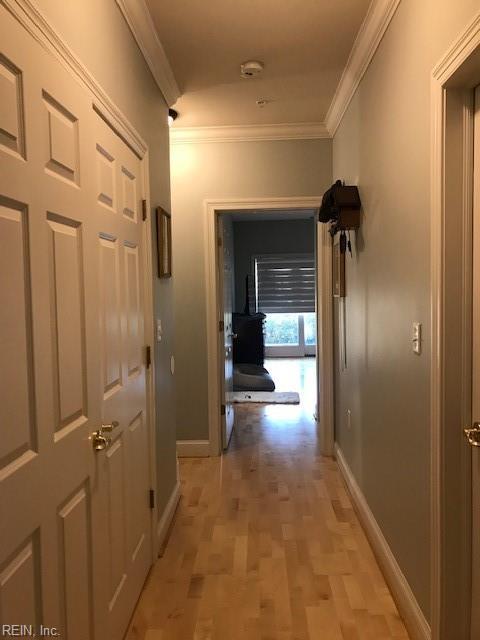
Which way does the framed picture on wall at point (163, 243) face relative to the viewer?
to the viewer's right

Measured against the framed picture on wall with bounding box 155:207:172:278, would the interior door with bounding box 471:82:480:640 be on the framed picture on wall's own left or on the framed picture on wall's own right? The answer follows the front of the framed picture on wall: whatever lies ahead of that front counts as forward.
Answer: on the framed picture on wall's own right

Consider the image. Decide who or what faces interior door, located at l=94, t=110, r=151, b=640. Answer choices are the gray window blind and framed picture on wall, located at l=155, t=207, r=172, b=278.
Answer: the gray window blind

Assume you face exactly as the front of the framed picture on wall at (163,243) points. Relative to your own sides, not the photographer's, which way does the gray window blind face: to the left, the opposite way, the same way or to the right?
to the right

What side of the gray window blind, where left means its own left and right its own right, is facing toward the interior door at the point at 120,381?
front

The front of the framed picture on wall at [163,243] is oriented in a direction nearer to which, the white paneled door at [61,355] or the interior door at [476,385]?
the interior door

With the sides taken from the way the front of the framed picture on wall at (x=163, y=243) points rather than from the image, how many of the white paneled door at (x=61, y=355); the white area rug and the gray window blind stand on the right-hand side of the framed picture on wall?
1

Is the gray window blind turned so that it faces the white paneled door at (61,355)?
yes

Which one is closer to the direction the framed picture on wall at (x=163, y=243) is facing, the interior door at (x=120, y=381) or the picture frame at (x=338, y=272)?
the picture frame

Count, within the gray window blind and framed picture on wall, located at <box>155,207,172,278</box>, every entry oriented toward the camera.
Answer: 1

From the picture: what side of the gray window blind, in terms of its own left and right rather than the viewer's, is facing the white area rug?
front

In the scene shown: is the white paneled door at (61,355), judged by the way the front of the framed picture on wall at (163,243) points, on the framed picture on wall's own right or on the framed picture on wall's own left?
on the framed picture on wall's own right

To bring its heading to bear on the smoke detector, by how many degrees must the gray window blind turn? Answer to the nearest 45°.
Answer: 0° — it already faces it

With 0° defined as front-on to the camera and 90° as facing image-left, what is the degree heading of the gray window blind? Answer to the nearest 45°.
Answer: approximately 0°
